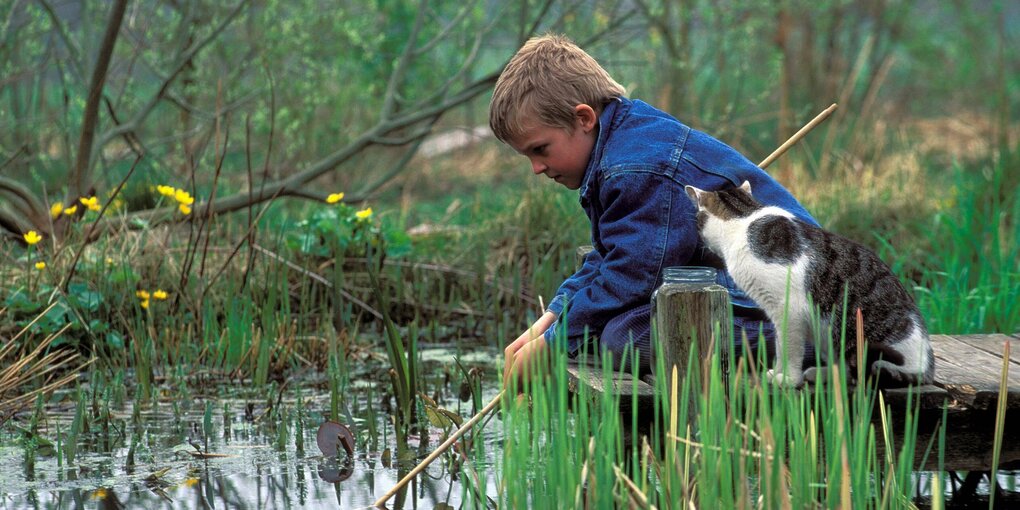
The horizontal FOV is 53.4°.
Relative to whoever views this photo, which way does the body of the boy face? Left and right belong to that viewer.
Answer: facing to the left of the viewer

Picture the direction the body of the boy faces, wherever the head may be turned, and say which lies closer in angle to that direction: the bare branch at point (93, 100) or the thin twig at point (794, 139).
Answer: the bare branch

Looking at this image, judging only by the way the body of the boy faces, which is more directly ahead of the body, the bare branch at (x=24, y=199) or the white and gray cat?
the bare branch

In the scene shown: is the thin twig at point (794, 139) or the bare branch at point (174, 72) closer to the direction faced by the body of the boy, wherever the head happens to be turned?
the bare branch

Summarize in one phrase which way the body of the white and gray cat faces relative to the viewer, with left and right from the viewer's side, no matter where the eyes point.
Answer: facing to the left of the viewer

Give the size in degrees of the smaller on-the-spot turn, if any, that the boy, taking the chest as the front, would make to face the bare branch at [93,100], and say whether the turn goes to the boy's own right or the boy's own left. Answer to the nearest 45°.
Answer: approximately 45° to the boy's own right

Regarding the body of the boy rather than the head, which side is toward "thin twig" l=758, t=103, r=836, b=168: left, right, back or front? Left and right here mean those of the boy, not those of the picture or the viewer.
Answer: back

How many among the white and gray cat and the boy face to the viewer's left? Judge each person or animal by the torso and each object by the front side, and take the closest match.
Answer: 2

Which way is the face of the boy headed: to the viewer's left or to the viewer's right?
to the viewer's left
